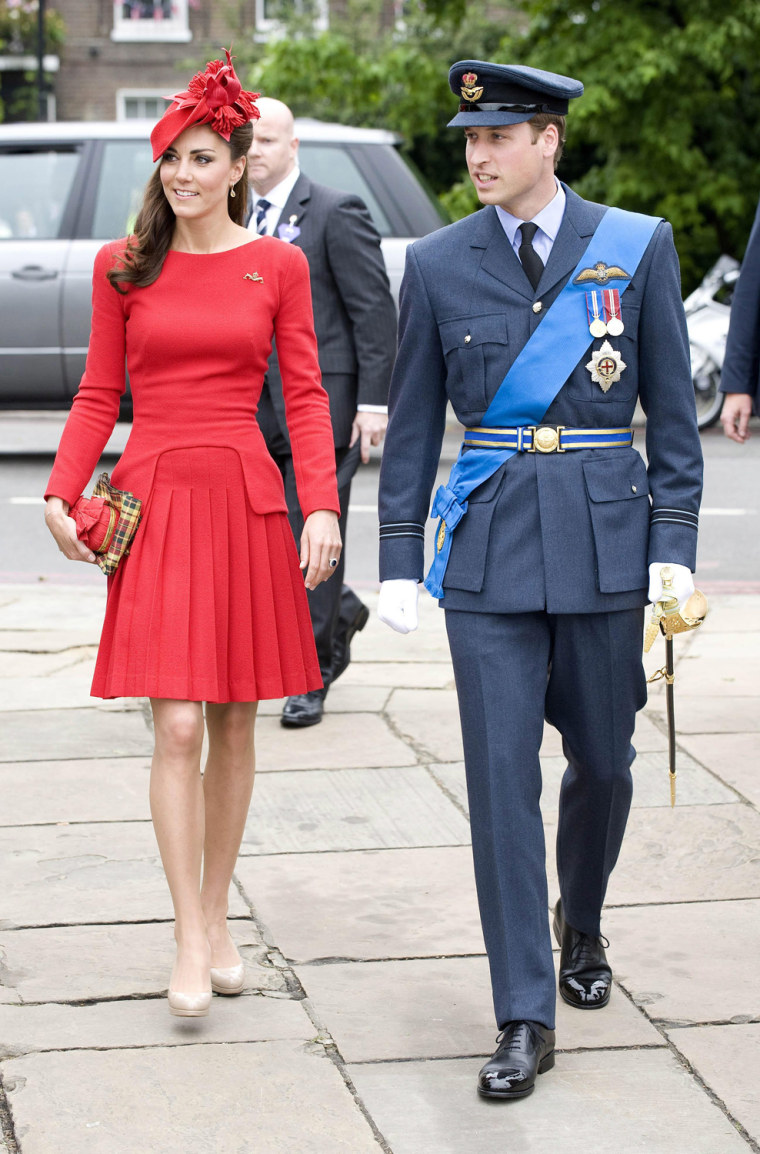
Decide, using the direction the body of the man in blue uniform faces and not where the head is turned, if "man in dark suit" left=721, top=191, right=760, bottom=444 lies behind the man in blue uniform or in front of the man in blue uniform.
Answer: behind

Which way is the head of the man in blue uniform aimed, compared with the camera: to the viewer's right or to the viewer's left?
to the viewer's left

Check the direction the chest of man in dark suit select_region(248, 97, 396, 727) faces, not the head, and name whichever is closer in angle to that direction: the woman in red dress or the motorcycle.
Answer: the woman in red dress

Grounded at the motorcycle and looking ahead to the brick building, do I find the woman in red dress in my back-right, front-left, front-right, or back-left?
back-left

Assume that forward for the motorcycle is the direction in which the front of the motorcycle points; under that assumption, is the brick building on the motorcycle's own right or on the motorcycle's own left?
on the motorcycle's own right

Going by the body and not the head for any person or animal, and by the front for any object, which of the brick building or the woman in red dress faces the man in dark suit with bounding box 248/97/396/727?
the brick building

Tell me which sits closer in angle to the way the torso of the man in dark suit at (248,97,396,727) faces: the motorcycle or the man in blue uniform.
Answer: the man in blue uniform

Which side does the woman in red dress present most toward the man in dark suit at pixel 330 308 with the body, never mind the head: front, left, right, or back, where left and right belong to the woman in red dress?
back

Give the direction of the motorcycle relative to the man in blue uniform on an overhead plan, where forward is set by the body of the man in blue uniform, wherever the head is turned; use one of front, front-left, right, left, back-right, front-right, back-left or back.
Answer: back

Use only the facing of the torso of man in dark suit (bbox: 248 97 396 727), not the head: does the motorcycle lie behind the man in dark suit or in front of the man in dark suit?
behind
